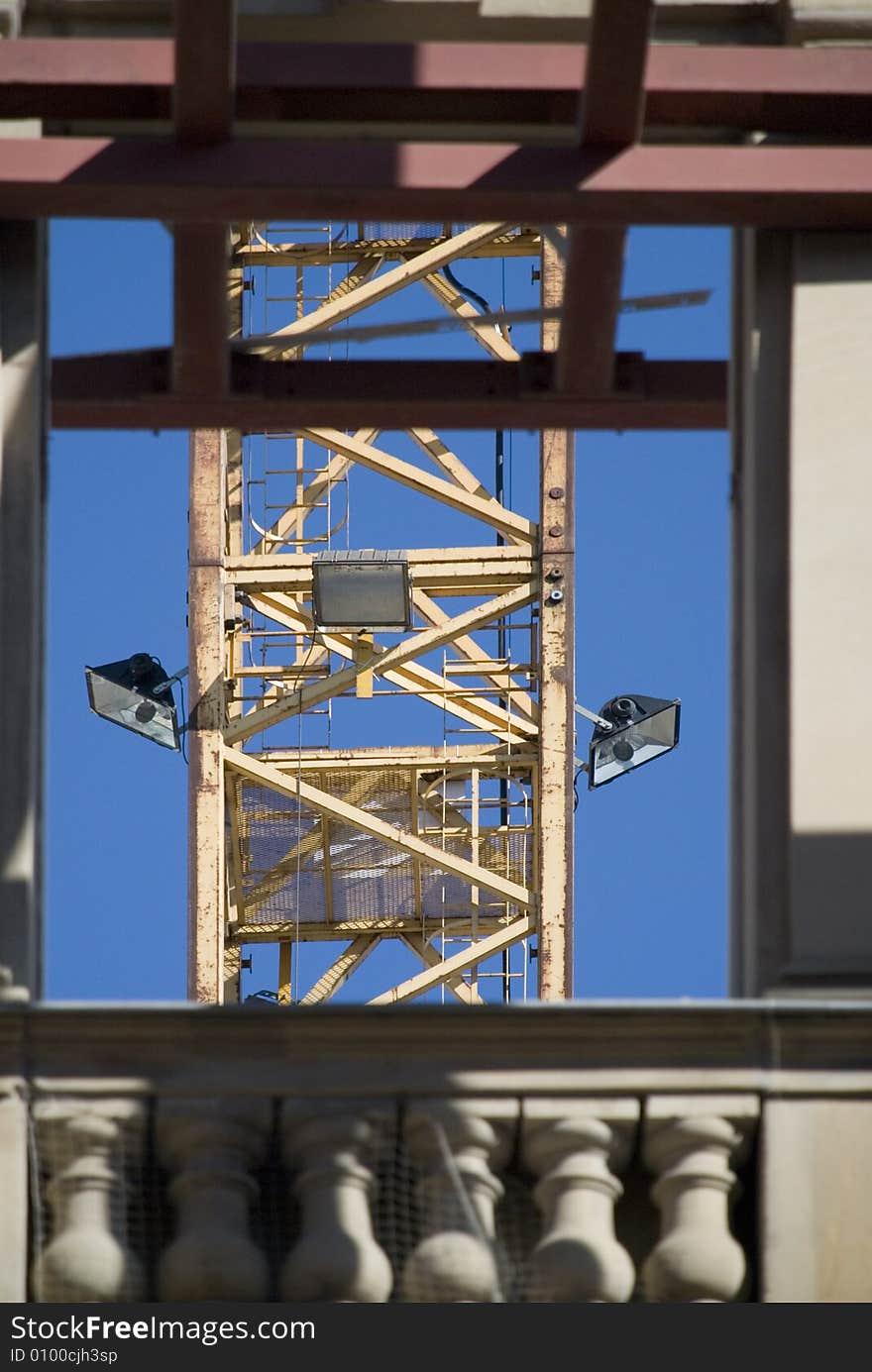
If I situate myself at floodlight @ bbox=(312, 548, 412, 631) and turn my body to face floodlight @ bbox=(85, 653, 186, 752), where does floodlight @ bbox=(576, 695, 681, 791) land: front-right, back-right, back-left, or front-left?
back-right

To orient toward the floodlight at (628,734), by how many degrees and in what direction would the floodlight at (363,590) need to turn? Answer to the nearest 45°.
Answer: approximately 135° to its left

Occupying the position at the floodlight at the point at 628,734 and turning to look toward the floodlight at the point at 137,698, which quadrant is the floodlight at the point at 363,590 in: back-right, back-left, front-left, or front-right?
front-left

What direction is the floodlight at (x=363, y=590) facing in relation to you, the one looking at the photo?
facing the viewer

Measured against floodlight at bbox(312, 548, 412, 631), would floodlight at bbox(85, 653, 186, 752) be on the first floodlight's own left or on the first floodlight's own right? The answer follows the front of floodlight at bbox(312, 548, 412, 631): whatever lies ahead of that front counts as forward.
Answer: on the first floodlight's own right
